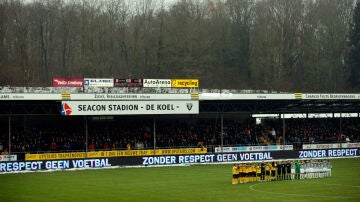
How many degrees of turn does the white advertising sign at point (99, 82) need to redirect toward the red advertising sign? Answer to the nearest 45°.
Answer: approximately 90° to its right

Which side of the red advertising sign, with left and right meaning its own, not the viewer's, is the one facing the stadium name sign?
left

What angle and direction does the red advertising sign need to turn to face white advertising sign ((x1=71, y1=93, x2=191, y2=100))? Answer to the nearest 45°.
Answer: approximately 90° to its left

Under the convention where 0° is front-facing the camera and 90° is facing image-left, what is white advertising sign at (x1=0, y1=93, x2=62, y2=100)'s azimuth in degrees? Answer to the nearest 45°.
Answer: approximately 0°

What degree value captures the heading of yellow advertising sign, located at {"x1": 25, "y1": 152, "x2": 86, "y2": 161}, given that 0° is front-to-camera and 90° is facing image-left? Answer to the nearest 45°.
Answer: approximately 0°
